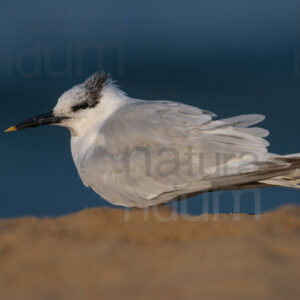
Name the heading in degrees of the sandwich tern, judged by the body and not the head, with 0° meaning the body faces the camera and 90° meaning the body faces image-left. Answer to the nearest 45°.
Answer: approximately 90°
